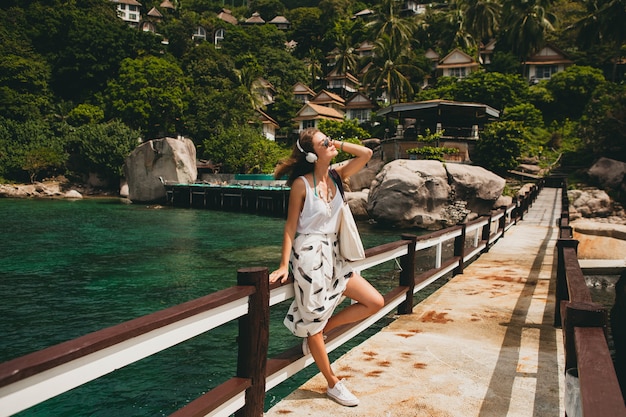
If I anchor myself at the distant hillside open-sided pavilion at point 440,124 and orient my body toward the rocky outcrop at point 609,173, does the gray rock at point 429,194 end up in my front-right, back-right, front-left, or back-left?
front-right

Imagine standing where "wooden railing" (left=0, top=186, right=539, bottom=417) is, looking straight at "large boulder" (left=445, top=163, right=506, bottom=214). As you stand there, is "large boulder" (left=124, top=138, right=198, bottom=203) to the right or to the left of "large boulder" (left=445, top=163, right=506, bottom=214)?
left

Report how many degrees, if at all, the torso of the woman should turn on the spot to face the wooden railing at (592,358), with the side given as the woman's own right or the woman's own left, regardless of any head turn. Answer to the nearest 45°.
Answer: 0° — they already face it

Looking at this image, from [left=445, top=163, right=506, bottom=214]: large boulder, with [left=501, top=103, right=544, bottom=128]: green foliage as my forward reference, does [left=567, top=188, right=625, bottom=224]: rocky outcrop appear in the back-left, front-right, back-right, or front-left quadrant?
front-right

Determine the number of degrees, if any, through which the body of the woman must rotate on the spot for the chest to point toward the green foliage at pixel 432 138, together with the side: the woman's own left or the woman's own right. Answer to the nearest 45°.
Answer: approximately 135° to the woman's own left

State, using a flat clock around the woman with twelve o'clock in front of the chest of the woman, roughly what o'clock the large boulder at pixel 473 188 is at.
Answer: The large boulder is roughly at 8 o'clock from the woman.

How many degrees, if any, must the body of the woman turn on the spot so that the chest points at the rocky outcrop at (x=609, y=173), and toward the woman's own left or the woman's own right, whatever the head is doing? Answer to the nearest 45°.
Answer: approximately 90° to the woman's own left

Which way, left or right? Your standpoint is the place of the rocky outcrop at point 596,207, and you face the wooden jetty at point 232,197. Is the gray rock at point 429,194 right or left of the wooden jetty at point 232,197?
left

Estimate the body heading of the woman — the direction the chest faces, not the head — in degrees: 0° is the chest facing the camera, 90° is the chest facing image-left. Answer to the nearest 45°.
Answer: approximately 315°

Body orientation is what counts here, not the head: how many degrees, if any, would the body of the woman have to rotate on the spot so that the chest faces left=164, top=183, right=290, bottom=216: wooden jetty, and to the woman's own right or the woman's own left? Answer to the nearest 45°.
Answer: approximately 135° to the woman's own left
